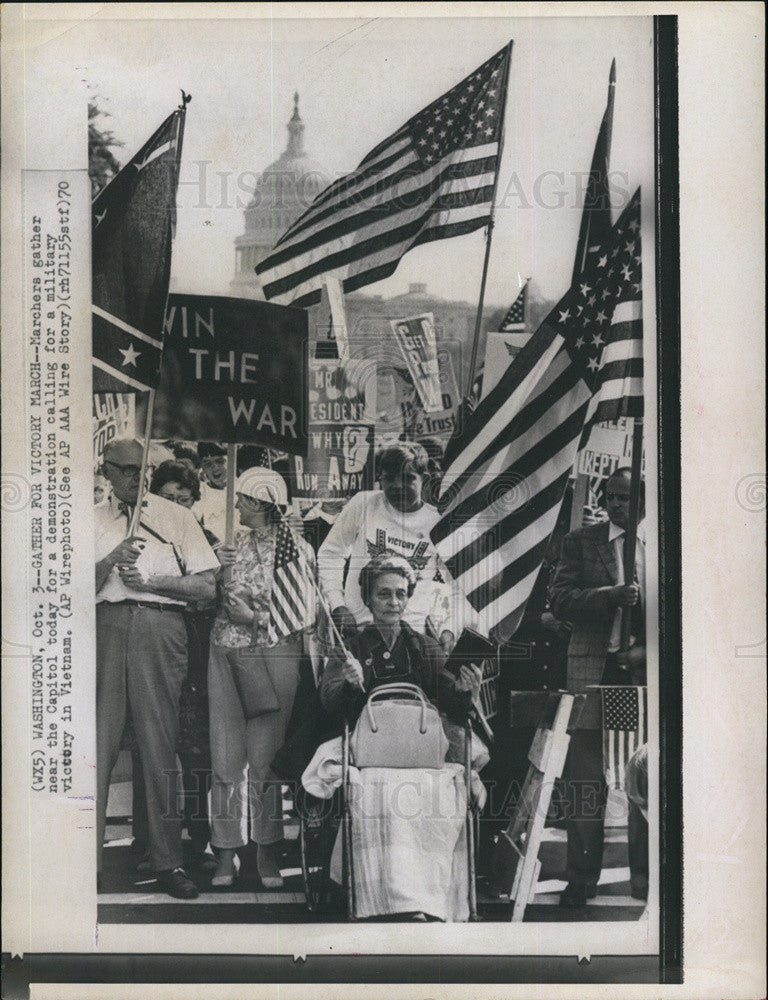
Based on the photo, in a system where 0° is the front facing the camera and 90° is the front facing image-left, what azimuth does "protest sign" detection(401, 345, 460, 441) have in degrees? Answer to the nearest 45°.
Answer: approximately 0°

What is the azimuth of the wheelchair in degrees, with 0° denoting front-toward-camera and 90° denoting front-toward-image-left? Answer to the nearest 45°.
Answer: approximately 0°
